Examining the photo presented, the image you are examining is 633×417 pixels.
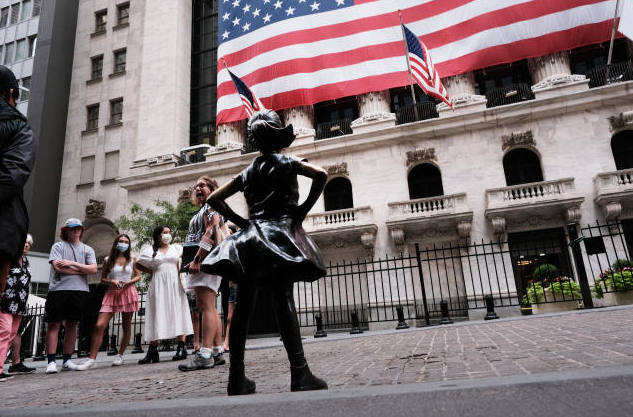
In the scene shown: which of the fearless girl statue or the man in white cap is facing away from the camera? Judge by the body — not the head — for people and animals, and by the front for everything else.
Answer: the fearless girl statue

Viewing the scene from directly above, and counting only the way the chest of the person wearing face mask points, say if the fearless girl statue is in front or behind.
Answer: in front

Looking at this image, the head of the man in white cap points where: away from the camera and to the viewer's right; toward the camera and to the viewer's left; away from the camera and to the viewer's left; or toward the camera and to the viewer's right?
toward the camera and to the viewer's right

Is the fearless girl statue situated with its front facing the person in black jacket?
no

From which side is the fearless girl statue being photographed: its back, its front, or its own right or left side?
back

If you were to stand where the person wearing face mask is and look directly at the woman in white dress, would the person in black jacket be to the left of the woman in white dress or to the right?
right

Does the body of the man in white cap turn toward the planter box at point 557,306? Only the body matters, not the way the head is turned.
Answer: no

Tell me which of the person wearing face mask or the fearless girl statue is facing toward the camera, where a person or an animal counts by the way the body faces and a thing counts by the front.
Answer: the person wearing face mask

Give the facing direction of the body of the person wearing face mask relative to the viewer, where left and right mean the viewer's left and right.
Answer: facing the viewer

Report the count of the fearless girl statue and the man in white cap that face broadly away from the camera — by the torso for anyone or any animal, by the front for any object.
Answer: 1

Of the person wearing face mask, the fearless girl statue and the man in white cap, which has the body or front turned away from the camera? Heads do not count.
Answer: the fearless girl statue

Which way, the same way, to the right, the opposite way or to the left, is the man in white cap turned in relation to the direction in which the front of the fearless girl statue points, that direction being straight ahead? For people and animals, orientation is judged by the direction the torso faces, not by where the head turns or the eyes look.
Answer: the opposite way

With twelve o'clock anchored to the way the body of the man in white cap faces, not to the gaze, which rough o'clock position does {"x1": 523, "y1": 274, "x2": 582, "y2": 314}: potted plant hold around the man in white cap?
The potted plant is roughly at 9 o'clock from the man in white cap.

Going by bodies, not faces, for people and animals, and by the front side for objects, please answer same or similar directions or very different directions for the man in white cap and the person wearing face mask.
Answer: same or similar directions
